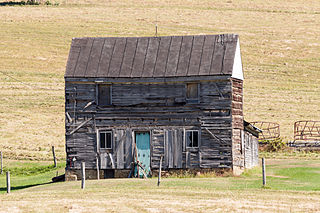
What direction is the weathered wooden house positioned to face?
toward the camera
